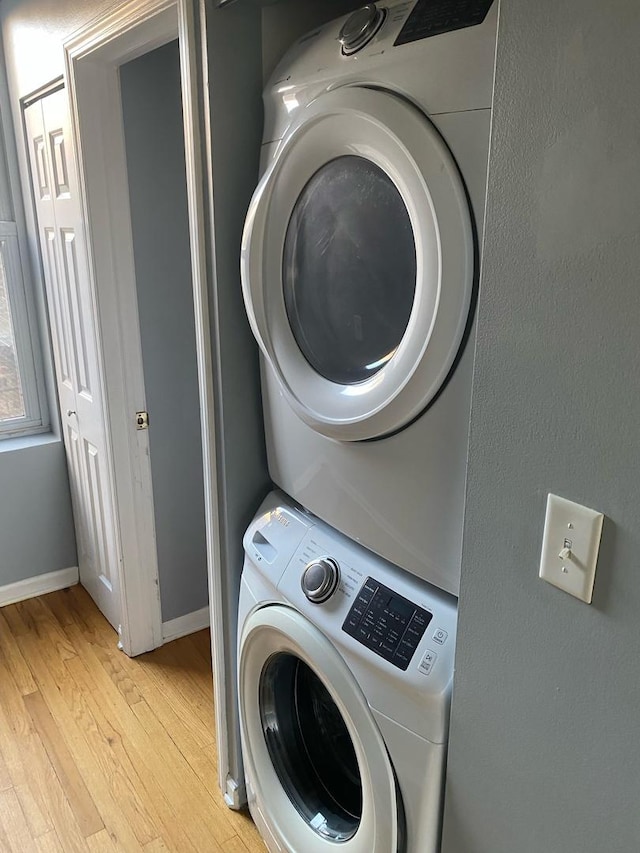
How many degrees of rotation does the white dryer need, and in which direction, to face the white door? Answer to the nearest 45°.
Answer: approximately 90° to its right

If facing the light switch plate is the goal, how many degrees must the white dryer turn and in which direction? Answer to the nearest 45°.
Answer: approximately 90° to its left

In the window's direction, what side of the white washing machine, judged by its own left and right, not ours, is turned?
right

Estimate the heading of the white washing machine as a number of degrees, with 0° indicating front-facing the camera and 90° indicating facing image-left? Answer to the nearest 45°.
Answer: approximately 45°

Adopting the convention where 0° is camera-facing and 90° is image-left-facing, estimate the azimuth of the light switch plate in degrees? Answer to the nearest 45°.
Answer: approximately 45°

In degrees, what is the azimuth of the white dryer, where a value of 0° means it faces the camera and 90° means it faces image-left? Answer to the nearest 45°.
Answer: approximately 45°
